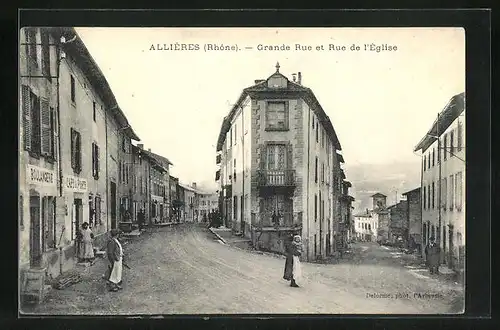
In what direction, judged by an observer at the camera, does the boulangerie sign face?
facing the viewer and to the right of the viewer

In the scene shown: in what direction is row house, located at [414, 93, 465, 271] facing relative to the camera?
to the viewer's left

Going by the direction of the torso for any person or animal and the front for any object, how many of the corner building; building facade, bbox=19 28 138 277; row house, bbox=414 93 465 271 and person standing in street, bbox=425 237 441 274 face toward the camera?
2

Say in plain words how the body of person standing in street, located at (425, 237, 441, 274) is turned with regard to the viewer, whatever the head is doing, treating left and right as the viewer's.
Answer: facing the viewer

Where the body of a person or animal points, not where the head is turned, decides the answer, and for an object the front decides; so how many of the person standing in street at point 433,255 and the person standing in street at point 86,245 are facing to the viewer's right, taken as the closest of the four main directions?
0

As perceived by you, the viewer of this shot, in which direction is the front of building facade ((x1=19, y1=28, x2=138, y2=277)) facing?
facing to the right of the viewer

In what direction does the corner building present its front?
toward the camera

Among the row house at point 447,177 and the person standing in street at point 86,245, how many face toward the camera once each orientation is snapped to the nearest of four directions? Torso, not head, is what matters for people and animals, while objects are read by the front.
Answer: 1

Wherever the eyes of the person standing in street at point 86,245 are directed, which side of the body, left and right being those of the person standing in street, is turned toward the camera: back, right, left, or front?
front

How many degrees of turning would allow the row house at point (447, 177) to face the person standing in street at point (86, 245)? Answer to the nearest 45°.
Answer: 0° — it already faces them

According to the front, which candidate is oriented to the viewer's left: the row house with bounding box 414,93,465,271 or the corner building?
the row house

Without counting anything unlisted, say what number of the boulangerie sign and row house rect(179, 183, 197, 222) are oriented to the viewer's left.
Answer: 0
